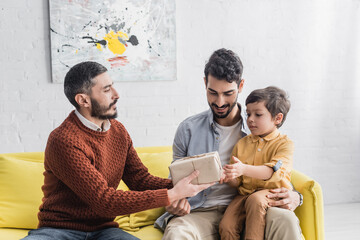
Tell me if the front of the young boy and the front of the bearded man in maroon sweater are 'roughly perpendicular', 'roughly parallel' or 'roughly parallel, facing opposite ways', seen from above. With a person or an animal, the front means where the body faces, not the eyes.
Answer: roughly perpendicular

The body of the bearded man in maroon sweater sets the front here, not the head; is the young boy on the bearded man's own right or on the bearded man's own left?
on the bearded man's own left

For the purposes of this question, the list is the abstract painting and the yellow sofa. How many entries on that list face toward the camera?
2

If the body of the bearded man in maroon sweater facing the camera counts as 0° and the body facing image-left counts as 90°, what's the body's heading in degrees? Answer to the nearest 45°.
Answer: approximately 315°

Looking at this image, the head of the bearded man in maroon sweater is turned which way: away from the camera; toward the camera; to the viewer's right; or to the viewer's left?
to the viewer's right

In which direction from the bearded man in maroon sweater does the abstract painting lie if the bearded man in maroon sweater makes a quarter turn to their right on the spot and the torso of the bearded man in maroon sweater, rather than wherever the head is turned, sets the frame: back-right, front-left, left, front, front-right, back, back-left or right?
back-right

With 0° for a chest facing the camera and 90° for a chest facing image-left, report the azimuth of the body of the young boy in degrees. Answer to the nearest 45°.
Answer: approximately 45°
